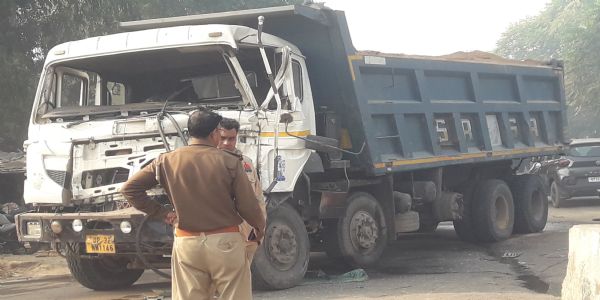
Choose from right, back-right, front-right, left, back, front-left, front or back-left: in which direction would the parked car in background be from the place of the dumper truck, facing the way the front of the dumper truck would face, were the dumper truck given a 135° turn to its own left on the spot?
front-left

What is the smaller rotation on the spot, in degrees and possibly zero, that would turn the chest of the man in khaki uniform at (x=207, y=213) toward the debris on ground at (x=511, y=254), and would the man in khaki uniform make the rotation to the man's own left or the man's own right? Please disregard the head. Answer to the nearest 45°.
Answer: approximately 45° to the man's own right

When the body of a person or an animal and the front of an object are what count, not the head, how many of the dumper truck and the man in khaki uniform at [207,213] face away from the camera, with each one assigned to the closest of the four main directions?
1

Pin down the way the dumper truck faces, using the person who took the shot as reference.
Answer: facing the viewer and to the left of the viewer

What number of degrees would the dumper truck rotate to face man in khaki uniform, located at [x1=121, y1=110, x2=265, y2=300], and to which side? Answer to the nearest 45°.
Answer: approximately 45° to its left

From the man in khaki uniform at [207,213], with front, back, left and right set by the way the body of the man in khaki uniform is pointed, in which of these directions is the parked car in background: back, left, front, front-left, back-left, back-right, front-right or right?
front-right

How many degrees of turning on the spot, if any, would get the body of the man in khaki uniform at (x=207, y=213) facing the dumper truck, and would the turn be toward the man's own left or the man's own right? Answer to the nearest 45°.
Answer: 0° — they already face it

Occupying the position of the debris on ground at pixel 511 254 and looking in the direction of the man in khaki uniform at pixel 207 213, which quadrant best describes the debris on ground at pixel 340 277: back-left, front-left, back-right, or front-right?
front-right

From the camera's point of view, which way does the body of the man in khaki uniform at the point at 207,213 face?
away from the camera

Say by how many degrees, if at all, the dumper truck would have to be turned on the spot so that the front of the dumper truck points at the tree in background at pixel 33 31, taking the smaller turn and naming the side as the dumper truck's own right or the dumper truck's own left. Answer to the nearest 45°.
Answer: approximately 90° to the dumper truck's own right

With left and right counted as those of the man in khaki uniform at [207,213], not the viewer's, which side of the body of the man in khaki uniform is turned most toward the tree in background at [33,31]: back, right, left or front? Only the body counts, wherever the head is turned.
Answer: front

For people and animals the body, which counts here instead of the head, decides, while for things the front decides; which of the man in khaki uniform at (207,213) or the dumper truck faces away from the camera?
the man in khaki uniform

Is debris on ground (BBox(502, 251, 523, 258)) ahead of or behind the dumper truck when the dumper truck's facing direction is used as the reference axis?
behind
